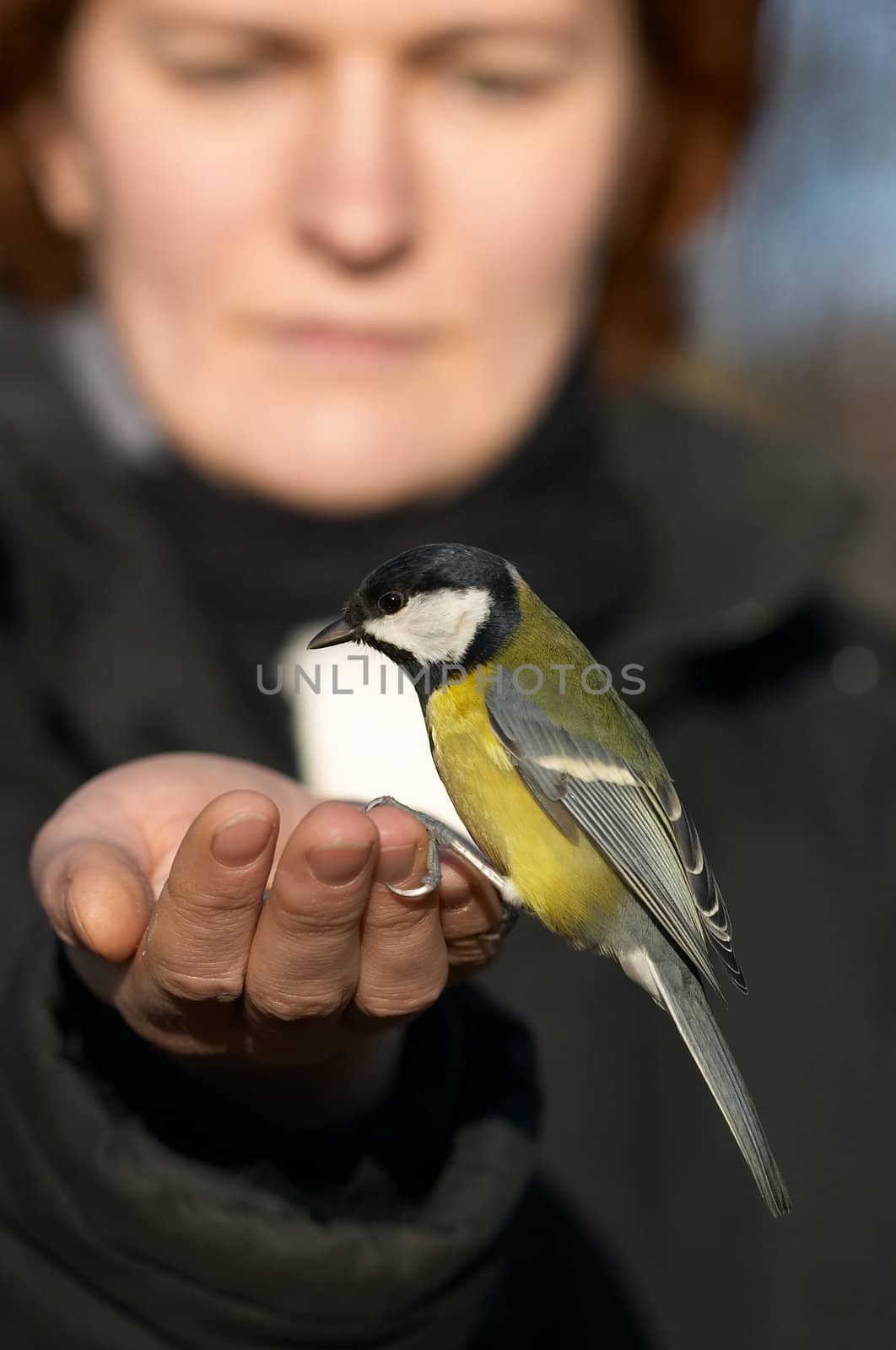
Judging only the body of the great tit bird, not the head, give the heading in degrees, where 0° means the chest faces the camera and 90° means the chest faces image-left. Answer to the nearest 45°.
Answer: approximately 90°

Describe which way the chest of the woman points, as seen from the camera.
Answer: toward the camera
